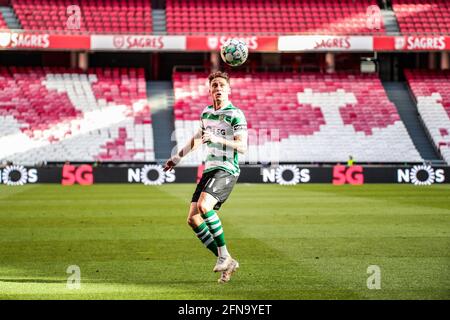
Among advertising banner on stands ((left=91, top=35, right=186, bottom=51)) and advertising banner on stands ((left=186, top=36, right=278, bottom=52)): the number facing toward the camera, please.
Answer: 2

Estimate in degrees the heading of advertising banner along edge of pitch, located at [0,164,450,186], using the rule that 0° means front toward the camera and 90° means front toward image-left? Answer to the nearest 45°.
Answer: approximately 0°

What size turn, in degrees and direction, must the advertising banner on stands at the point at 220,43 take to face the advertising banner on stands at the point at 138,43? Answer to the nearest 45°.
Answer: approximately 90° to its right

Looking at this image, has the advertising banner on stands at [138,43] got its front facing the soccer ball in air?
yes

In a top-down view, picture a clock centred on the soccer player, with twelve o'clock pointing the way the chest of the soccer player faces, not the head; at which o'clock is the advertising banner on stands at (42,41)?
The advertising banner on stands is roughly at 4 o'clock from the soccer player.

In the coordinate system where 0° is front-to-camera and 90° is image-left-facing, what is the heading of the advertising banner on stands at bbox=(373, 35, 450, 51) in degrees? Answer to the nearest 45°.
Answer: approximately 0°

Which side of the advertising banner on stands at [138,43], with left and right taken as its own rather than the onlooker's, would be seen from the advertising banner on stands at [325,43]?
left
